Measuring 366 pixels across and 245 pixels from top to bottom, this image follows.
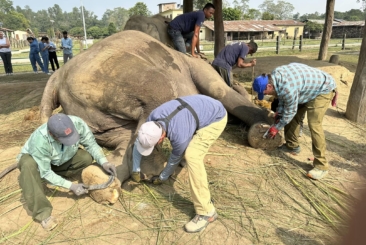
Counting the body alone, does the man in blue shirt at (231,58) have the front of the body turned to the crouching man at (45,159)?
no

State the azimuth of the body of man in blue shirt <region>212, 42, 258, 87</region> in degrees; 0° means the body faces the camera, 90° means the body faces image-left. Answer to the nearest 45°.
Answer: approximately 270°

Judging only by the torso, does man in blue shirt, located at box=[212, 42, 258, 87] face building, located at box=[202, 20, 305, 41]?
no

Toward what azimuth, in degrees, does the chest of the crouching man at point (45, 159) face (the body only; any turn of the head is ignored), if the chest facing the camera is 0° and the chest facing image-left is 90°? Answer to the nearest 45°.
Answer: approximately 315°

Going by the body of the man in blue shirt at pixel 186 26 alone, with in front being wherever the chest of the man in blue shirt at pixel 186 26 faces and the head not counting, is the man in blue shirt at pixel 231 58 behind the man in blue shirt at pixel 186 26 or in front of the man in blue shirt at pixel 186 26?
in front

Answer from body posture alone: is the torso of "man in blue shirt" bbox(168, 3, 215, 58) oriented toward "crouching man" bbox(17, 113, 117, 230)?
no

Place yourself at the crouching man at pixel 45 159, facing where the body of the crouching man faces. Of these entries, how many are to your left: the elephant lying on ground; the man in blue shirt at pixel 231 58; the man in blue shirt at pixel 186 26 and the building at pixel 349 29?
4

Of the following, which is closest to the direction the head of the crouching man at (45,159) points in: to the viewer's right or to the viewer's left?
to the viewer's right

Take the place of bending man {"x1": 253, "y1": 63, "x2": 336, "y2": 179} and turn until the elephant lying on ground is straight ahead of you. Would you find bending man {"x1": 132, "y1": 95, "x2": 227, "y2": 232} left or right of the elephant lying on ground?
left

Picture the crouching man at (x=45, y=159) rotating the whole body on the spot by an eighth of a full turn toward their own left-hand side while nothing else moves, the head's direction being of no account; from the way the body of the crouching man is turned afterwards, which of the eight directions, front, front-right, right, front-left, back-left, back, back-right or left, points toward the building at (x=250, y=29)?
front-left

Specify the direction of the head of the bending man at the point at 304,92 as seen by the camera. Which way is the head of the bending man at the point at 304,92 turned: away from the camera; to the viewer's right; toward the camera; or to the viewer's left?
to the viewer's left
